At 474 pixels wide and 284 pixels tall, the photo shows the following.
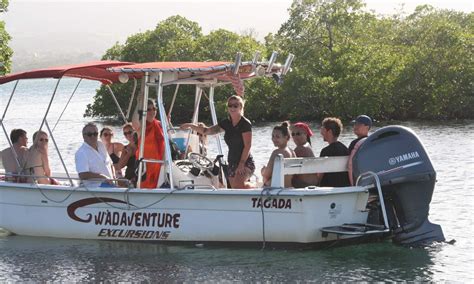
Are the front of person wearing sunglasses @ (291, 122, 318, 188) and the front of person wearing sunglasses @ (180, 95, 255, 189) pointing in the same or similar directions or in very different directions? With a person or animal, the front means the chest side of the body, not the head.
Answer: same or similar directions

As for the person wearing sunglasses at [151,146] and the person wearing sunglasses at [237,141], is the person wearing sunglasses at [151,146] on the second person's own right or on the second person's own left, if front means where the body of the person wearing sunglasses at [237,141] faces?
on the second person's own right

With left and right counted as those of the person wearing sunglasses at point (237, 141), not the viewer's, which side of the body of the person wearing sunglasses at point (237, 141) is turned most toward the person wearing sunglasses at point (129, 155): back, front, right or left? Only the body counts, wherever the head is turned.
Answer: right

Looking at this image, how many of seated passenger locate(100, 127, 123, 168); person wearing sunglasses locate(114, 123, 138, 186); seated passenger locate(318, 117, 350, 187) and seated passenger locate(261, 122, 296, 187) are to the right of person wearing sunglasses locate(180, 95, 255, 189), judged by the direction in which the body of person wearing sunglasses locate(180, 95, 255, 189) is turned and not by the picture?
2

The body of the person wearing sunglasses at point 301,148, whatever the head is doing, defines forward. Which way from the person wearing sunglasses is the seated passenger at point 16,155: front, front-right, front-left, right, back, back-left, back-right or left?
front-right

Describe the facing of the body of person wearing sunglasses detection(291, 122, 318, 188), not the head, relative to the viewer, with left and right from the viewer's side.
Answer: facing the viewer and to the left of the viewer

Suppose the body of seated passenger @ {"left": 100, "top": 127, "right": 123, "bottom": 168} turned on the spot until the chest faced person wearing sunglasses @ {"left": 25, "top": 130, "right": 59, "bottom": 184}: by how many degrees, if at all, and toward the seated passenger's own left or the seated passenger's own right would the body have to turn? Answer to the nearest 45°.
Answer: approximately 45° to the seated passenger's own right

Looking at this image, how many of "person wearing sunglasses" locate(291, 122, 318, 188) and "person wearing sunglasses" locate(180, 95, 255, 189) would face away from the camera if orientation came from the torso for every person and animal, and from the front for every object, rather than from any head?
0

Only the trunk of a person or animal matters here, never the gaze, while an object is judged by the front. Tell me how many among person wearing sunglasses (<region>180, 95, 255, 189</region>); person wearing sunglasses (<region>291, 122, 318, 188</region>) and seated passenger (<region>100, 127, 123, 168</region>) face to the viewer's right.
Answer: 0

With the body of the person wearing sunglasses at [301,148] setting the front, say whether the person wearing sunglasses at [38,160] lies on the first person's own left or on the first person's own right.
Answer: on the first person's own right

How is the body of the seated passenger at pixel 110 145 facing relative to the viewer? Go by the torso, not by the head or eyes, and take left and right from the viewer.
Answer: facing the viewer
